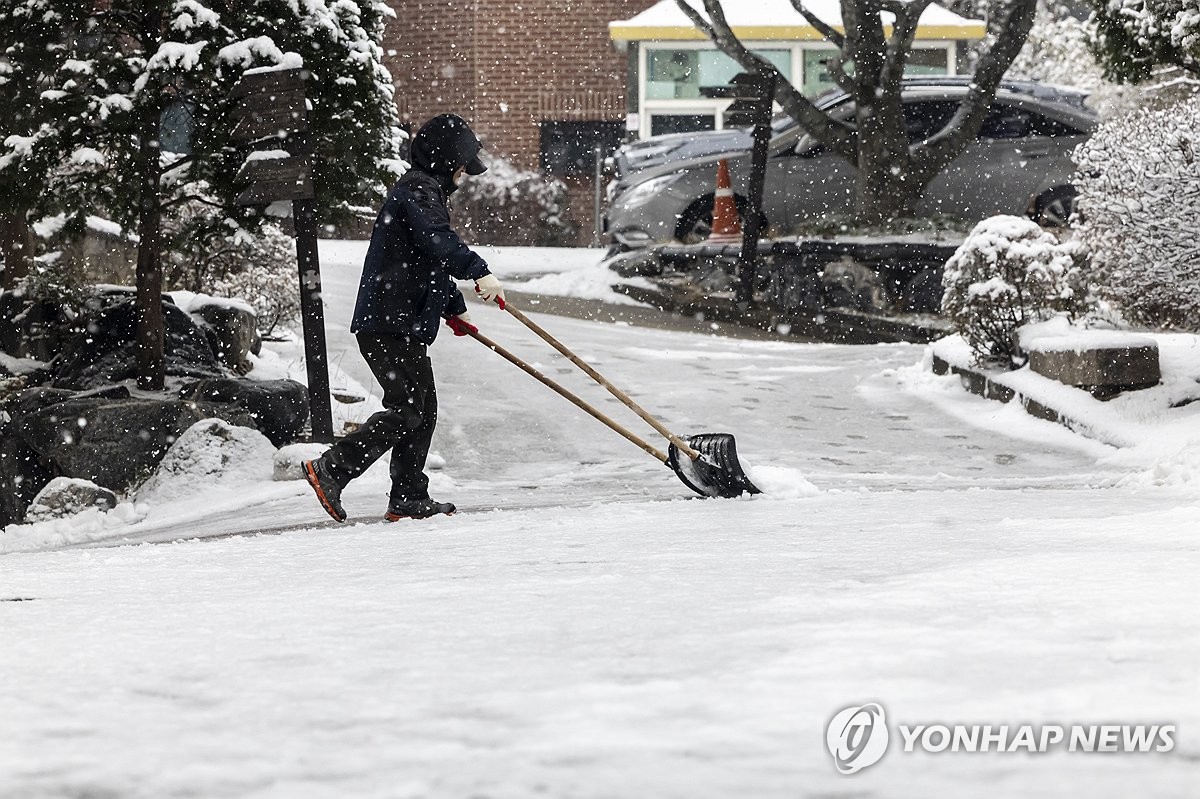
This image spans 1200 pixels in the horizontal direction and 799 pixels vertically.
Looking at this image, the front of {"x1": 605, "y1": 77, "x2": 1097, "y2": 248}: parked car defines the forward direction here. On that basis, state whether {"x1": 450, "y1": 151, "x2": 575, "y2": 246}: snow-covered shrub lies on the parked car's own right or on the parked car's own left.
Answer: on the parked car's own right

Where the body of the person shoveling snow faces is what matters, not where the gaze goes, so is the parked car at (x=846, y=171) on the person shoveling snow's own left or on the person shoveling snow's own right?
on the person shoveling snow's own left

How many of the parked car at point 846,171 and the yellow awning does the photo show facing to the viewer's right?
0

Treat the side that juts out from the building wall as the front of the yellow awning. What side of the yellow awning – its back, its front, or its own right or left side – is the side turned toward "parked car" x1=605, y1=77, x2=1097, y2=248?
front

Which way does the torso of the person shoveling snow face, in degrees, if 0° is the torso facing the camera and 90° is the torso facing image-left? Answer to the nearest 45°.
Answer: approximately 270°

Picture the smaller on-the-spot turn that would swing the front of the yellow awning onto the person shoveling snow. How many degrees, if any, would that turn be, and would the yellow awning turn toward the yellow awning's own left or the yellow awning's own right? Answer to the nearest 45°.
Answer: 0° — it already faces them

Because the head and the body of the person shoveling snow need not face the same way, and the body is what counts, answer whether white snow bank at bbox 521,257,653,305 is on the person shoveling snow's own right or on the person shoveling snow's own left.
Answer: on the person shoveling snow's own left

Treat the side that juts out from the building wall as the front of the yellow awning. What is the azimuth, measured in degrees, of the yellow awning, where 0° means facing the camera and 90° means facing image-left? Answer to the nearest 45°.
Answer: approximately 0°

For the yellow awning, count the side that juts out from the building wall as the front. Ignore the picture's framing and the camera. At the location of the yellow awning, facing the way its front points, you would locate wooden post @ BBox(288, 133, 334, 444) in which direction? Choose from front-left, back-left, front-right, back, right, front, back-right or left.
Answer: front

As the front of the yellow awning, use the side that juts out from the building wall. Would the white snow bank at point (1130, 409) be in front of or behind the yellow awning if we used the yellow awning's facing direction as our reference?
in front

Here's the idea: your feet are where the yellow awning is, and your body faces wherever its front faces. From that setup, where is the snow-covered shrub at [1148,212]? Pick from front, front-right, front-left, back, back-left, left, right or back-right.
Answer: front
